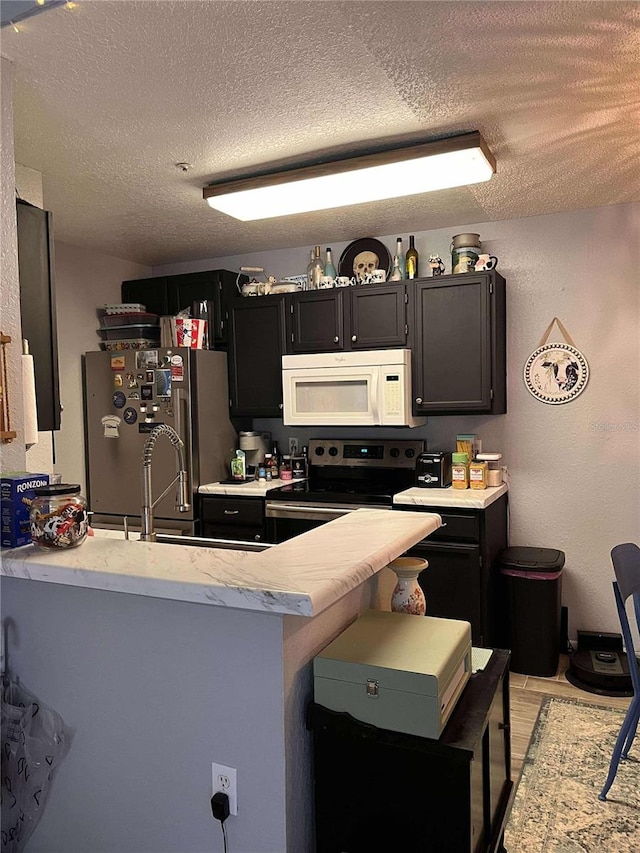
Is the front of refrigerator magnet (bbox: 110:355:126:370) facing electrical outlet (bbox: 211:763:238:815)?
yes

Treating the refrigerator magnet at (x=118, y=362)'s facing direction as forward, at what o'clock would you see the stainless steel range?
The stainless steel range is roughly at 10 o'clock from the refrigerator magnet.

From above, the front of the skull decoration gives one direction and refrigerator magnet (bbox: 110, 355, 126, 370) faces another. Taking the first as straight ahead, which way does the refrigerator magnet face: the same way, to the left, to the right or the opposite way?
the same way

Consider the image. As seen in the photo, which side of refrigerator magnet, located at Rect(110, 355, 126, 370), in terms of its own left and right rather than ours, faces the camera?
front

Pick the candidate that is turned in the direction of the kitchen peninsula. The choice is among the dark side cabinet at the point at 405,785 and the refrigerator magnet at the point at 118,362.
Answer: the refrigerator magnet

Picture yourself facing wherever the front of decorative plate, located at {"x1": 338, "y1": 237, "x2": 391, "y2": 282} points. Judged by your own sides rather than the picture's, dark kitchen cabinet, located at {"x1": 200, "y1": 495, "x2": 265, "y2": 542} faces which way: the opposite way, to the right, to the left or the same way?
the same way

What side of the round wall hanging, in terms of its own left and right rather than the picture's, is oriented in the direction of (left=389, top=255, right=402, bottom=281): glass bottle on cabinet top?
right

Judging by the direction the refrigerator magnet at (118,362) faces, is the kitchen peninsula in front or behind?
in front

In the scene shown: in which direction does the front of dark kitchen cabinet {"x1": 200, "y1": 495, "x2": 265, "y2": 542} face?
toward the camera

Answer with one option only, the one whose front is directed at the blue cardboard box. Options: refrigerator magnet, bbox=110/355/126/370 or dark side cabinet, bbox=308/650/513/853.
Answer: the refrigerator magnet

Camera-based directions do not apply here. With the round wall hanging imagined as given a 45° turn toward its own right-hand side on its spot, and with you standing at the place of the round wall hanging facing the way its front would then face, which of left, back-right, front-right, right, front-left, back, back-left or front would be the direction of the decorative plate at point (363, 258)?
front-right

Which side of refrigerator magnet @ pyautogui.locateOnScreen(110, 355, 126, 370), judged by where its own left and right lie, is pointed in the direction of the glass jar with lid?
front

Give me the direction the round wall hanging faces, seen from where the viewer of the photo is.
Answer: facing the viewer

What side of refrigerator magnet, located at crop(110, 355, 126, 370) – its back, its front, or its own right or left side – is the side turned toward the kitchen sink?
front

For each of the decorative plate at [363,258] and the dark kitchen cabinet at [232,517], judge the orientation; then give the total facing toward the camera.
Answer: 2
